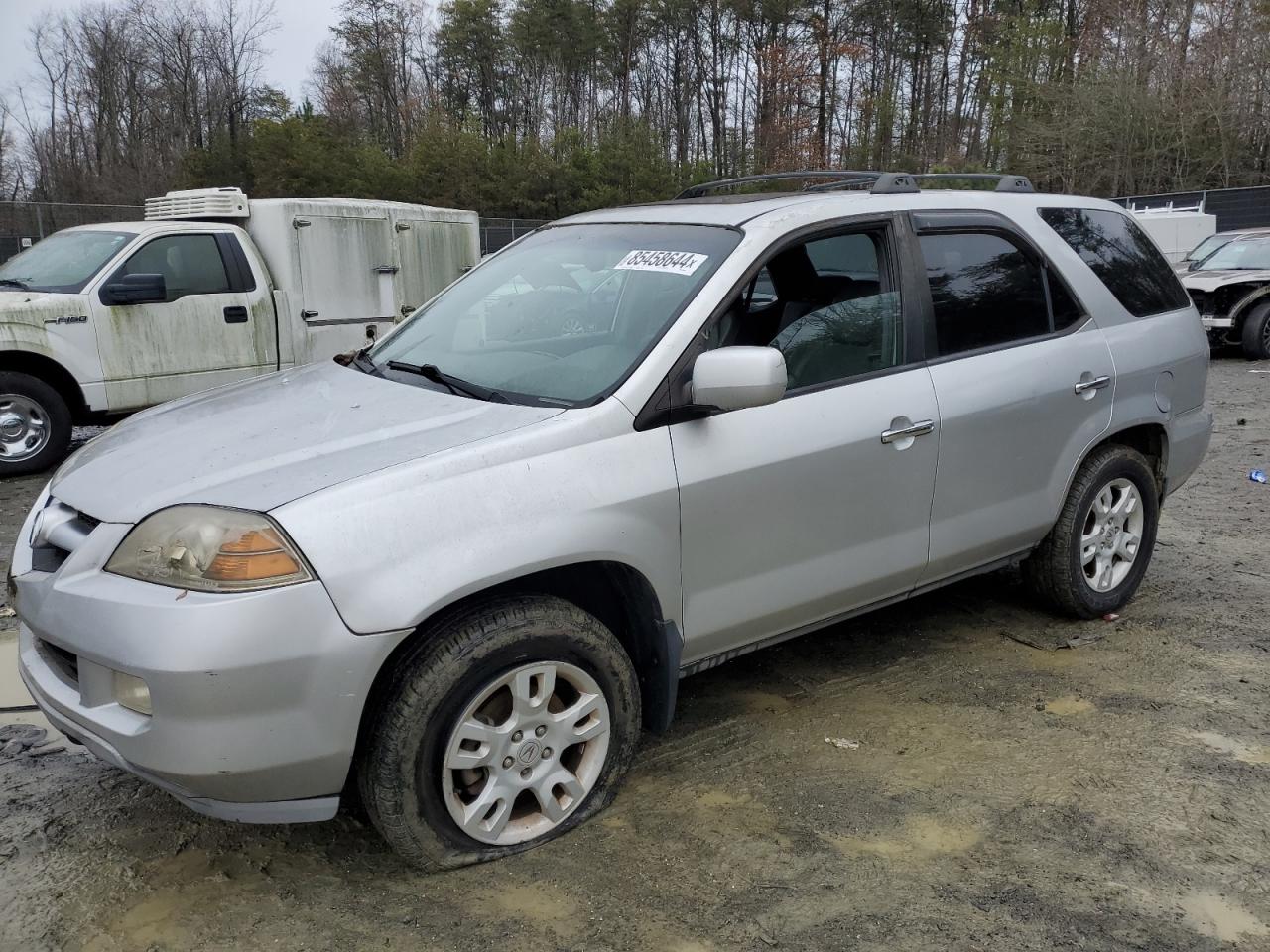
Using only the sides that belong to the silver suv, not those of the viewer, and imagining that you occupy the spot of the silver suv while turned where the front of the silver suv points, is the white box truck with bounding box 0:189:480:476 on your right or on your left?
on your right

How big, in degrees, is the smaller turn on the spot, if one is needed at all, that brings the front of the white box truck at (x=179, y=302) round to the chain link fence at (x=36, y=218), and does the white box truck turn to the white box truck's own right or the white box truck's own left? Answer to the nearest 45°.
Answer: approximately 135° to the white box truck's own right

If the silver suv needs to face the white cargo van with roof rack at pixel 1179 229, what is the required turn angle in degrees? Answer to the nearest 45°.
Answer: approximately 180°

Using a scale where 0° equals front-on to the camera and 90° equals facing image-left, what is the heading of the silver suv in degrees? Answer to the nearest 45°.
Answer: approximately 45°

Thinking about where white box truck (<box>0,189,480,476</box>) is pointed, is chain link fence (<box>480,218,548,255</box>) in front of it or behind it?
behind

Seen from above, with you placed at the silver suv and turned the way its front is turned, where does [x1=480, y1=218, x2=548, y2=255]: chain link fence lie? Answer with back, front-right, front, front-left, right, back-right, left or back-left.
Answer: back-right

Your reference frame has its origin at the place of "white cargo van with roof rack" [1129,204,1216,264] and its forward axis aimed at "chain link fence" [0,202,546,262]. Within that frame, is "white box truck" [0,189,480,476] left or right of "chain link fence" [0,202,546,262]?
left
